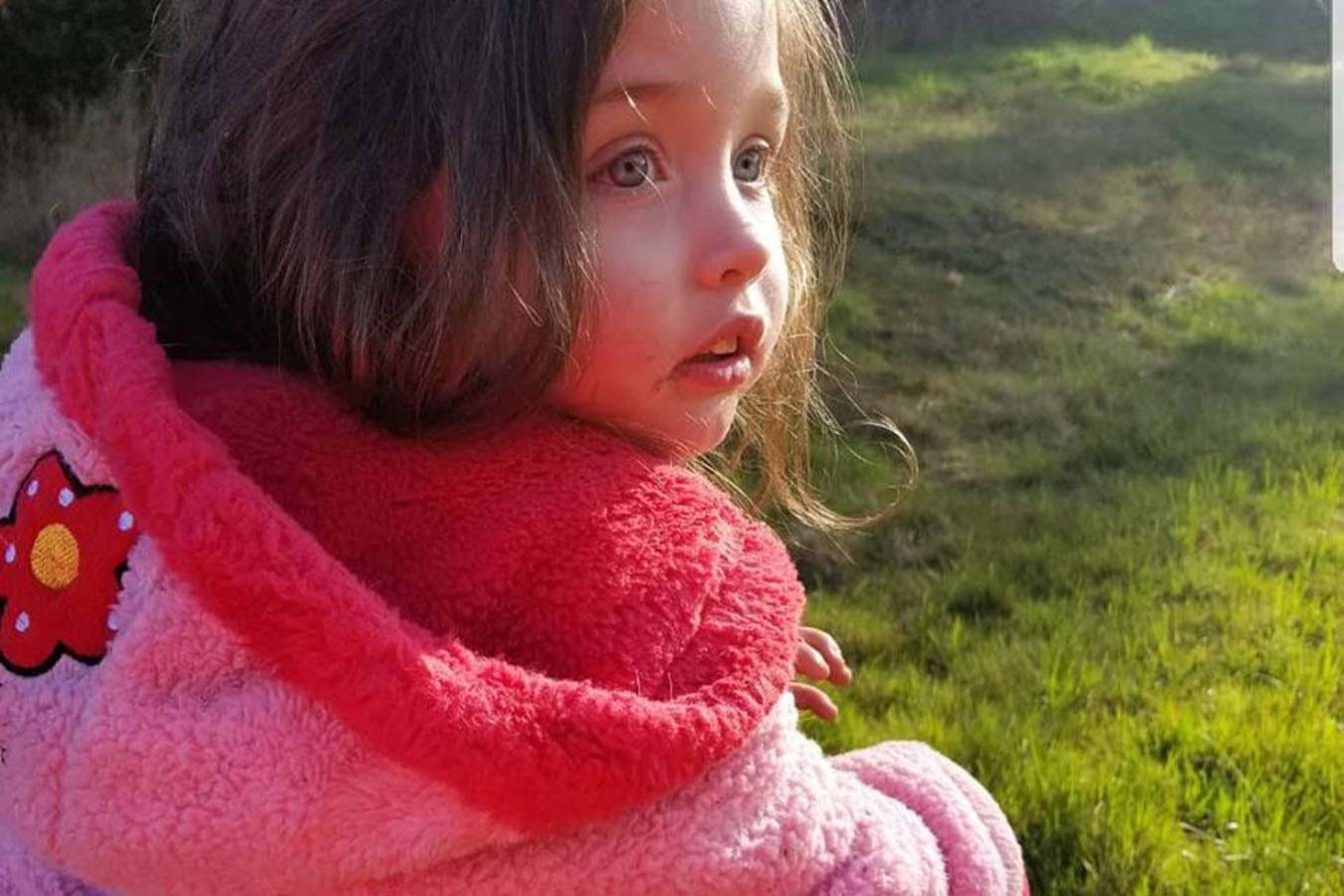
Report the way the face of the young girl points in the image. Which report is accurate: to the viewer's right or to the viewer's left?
to the viewer's right

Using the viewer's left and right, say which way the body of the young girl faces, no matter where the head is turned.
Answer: facing away from the viewer and to the right of the viewer
